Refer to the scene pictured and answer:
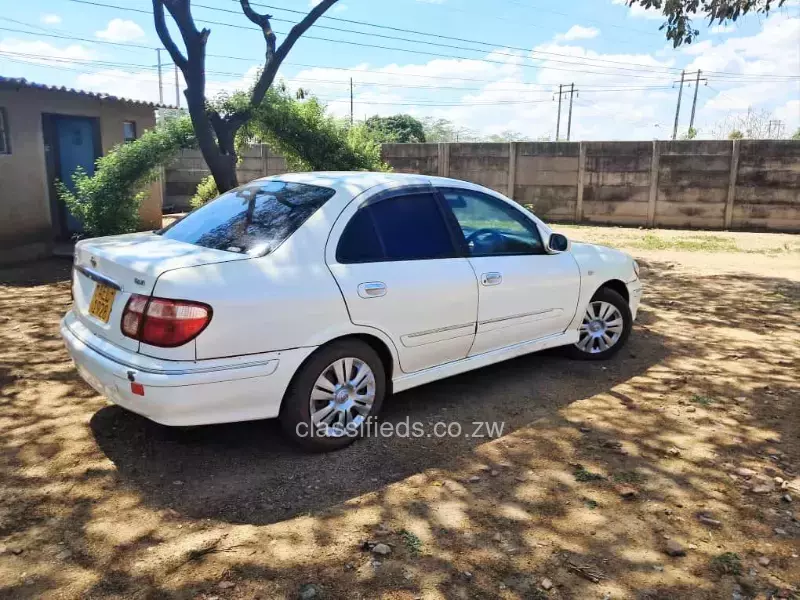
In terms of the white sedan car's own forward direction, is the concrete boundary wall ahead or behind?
ahead

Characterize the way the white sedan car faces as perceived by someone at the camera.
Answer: facing away from the viewer and to the right of the viewer

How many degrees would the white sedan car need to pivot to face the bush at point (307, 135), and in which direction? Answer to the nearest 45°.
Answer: approximately 45° to its left

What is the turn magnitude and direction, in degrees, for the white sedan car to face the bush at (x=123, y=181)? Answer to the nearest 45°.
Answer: approximately 90° to its left

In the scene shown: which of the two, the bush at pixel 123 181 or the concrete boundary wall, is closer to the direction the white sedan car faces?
the concrete boundary wall

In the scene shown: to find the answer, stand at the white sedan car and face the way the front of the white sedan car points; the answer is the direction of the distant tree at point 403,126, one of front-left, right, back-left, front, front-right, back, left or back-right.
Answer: front-left

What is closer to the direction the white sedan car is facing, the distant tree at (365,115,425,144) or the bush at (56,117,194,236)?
the distant tree

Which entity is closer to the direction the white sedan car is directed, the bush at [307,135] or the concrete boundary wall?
the concrete boundary wall
